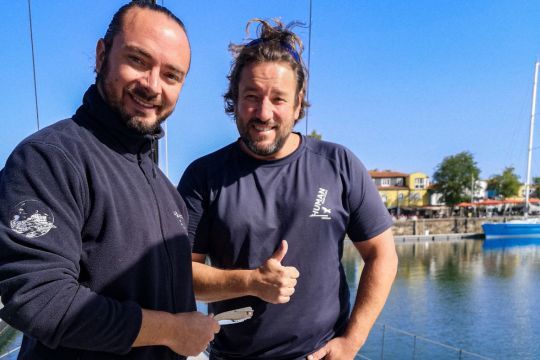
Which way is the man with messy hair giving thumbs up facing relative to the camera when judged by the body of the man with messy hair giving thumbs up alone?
toward the camera
